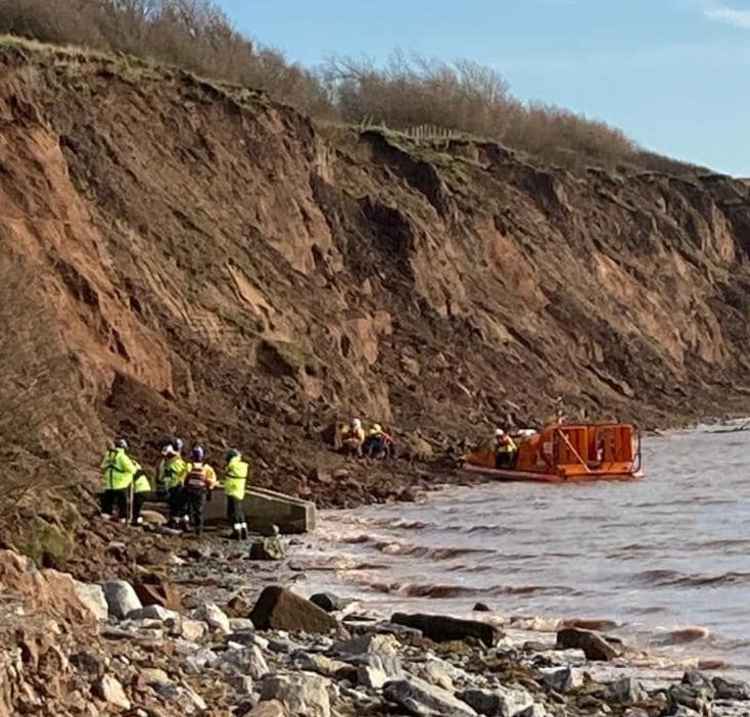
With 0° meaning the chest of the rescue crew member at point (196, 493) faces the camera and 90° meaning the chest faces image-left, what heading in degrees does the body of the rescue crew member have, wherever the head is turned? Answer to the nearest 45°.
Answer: approximately 180°

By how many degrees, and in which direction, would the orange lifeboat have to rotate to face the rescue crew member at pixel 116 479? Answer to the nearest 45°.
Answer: approximately 45° to its left

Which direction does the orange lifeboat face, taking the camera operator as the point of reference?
facing to the left of the viewer

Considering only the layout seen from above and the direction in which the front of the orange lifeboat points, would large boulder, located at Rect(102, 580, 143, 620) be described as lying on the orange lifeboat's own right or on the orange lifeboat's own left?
on the orange lifeboat's own left

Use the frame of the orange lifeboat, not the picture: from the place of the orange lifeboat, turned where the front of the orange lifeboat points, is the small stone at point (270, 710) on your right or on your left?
on your left

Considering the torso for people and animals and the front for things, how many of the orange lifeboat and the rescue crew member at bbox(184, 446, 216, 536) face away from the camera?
1

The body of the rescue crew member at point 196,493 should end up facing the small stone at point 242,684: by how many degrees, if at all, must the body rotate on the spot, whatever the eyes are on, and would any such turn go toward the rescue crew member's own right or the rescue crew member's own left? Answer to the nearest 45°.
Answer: approximately 180°

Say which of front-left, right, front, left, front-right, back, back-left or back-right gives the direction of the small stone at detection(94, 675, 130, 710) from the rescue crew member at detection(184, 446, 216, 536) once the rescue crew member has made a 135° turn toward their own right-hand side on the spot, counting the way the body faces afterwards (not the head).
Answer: front-right

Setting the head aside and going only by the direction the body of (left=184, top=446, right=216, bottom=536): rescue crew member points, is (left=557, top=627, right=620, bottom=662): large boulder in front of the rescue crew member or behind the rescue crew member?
behind

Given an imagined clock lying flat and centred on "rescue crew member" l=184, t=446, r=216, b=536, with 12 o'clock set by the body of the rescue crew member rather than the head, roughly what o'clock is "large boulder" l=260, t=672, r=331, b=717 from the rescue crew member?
The large boulder is roughly at 6 o'clock from the rescue crew member.

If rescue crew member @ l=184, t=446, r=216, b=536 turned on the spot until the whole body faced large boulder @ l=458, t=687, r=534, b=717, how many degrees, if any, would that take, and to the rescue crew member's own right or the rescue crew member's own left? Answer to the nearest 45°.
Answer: approximately 180°

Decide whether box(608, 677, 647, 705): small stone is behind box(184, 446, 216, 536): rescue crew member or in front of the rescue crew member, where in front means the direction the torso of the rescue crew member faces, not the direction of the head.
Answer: behind

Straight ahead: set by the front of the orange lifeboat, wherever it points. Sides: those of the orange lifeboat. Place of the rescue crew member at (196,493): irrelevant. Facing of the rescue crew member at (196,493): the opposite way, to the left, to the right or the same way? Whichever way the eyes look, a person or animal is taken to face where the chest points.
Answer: to the right
